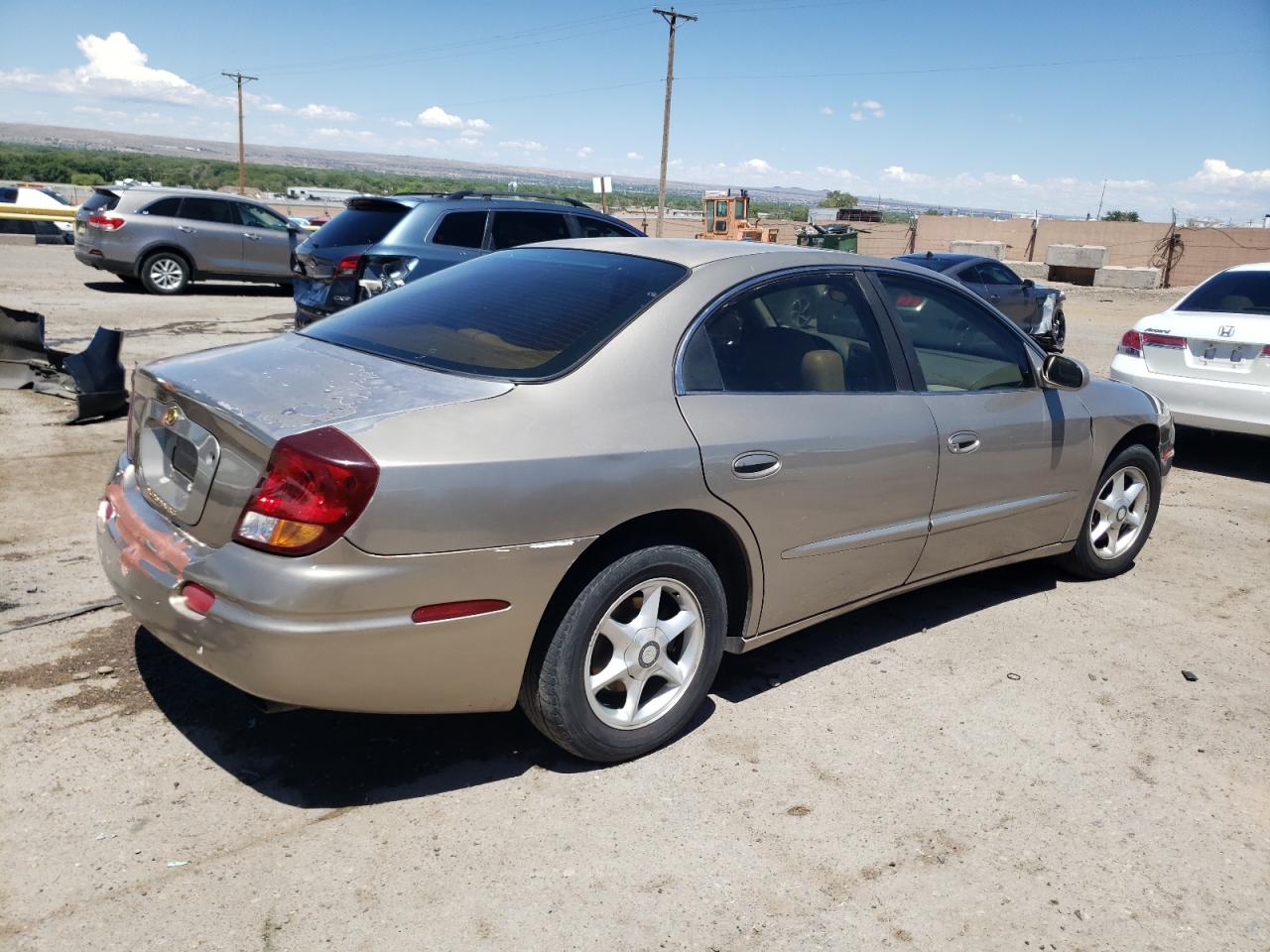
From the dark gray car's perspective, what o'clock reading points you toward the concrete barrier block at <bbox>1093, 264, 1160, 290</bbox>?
The concrete barrier block is roughly at 11 o'clock from the dark gray car.

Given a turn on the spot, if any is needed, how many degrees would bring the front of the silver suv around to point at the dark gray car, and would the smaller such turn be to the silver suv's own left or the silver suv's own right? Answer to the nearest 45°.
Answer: approximately 45° to the silver suv's own right

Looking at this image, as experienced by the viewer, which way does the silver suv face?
facing to the right of the viewer

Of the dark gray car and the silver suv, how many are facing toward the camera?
0

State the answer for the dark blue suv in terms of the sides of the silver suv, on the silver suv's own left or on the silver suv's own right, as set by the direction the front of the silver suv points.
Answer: on the silver suv's own right

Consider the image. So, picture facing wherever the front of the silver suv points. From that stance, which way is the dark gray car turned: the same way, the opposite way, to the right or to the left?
the same way

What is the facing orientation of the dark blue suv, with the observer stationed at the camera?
facing away from the viewer and to the right of the viewer

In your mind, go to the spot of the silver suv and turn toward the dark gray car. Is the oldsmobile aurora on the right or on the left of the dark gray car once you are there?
right

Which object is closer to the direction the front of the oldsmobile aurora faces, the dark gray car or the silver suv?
the dark gray car

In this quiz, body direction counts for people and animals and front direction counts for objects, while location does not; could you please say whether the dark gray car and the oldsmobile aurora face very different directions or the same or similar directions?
same or similar directions

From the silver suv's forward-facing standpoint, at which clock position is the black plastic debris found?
The black plastic debris is roughly at 3 o'clock from the silver suv.

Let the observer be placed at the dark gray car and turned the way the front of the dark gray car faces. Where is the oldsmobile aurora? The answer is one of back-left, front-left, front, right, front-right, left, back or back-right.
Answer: back-right

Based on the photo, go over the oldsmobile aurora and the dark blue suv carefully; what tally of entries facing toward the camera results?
0

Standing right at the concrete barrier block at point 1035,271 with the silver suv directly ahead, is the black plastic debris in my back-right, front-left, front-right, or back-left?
front-left

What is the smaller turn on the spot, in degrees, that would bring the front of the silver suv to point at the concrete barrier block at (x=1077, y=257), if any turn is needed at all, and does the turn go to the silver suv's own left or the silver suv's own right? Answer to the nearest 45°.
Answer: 0° — it already faces it

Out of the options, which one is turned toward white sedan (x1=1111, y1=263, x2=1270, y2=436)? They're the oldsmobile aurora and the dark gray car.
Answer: the oldsmobile aurora

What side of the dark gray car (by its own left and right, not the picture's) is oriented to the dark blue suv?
back

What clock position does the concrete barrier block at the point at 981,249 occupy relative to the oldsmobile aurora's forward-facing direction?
The concrete barrier block is roughly at 11 o'clock from the oldsmobile aurora.

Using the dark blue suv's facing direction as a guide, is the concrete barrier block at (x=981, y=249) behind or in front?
in front

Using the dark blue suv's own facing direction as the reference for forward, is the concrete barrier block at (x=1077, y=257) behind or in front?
in front

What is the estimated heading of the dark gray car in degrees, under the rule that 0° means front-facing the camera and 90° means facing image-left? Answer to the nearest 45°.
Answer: approximately 225°

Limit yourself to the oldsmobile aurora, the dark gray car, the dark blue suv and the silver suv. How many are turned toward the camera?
0

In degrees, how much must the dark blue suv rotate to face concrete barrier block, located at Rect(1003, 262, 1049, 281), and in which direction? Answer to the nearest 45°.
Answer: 0° — it already faces it
